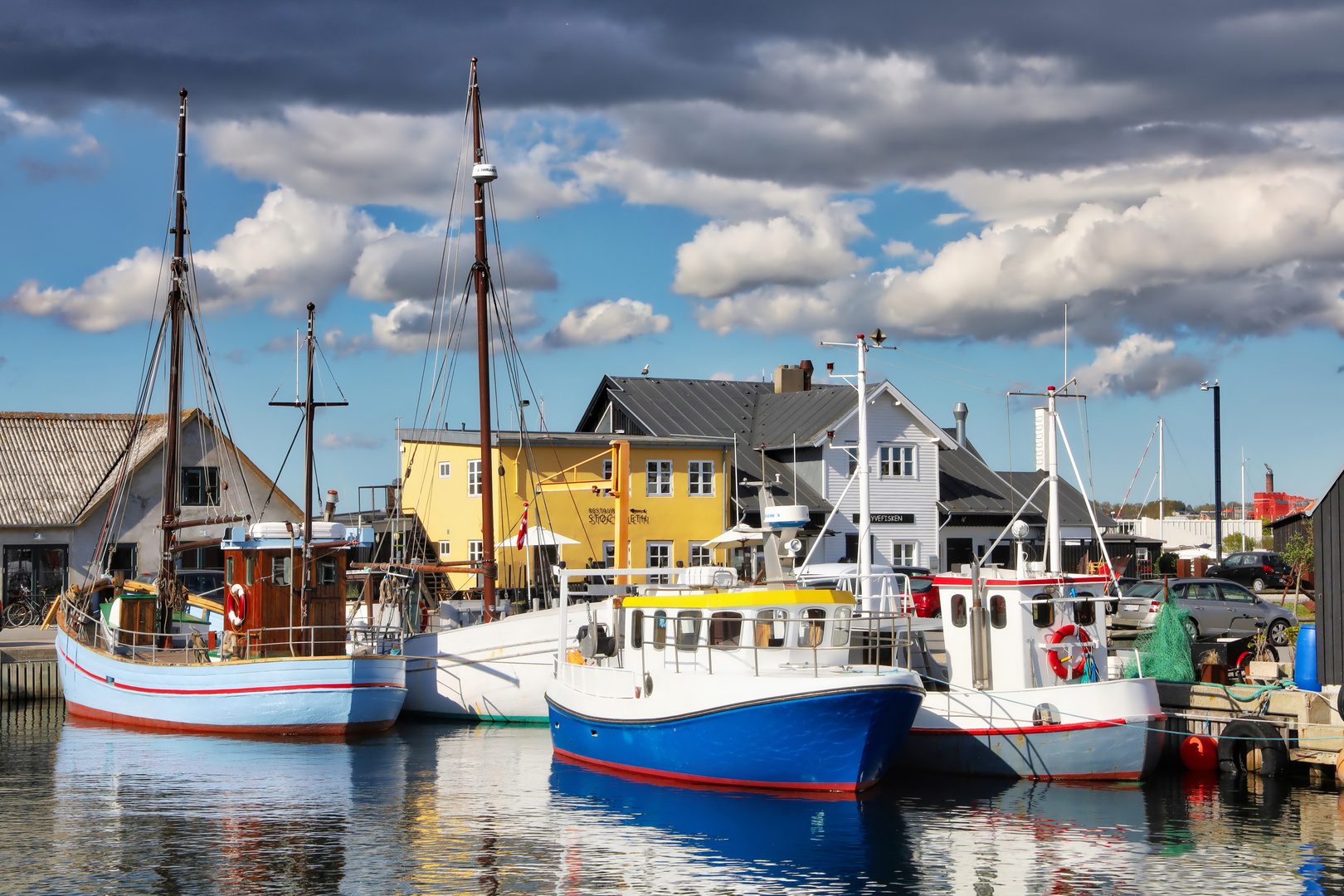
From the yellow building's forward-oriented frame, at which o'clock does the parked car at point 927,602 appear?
The parked car is roughly at 11 o'clock from the yellow building.
